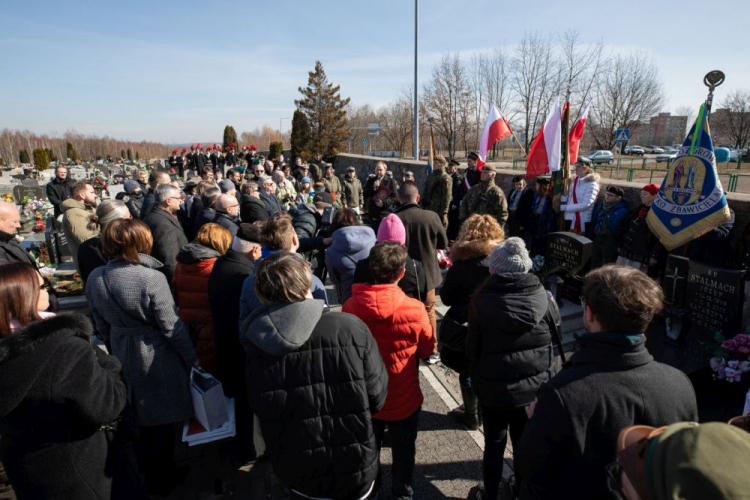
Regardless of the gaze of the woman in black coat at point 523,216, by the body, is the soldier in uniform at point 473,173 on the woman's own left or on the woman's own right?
on the woman's own right

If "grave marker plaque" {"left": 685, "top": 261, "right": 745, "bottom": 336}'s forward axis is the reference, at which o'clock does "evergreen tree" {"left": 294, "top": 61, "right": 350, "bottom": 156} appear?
The evergreen tree is roughly at 3 o'clock from the grave marker plaque.

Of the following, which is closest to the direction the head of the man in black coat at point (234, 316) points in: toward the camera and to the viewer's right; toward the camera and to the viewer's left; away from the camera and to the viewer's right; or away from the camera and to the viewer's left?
away from the camera and to the viewer's right

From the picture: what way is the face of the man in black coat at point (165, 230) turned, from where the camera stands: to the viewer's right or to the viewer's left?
to the viewer's right

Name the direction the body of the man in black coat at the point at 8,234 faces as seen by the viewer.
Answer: to the viewer's right

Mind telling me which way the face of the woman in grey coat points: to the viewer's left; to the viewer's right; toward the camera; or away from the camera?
away from the camera

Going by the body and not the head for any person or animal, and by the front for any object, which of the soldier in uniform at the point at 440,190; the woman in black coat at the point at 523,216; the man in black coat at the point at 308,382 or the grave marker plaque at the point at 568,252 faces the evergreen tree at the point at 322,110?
the man in black coat at the point at 308,382

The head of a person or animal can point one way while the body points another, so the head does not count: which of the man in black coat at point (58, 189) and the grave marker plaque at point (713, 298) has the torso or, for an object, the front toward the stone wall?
the man in black coat

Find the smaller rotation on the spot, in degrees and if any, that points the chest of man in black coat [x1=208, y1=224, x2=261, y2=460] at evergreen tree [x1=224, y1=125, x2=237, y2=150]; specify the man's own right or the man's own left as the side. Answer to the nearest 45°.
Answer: approximately 45° to the man's own left

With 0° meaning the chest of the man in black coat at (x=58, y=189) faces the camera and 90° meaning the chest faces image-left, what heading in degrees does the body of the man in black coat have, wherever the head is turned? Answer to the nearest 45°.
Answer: approximately 315°

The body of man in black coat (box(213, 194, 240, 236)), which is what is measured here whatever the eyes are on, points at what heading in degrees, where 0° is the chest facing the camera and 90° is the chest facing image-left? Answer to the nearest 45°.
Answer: approximately 270°

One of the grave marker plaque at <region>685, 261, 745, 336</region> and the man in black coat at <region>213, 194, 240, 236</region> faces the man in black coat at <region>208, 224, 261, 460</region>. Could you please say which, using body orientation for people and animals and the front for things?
the grave marker plaque

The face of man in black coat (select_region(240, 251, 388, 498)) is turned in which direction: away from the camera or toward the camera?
away from the camera
